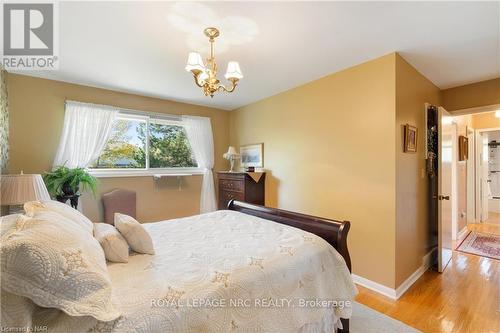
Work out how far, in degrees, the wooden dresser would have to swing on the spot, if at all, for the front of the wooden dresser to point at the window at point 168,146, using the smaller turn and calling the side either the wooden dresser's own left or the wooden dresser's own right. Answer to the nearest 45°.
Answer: approximately 45° to the wooden dresser's own right

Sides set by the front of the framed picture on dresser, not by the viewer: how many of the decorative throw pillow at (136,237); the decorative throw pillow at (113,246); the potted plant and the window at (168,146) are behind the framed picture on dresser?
0

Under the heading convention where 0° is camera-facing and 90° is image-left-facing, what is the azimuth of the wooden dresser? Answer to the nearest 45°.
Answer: approximately 45°

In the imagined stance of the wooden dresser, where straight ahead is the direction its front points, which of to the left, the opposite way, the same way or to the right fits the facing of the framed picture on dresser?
the same way

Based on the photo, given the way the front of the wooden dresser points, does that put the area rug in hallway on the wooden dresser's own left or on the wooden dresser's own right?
on the wooden dresser's own left

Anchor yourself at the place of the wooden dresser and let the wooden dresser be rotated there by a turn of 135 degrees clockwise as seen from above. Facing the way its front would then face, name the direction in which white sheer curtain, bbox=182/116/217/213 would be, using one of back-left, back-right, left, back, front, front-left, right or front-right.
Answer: front-left

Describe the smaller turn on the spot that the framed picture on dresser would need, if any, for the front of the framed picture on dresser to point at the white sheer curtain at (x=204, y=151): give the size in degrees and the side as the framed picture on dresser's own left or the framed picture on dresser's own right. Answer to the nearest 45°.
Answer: approximately 45° to the framed picture on dresser's own right

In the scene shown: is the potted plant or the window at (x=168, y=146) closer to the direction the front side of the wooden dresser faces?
the potted plant

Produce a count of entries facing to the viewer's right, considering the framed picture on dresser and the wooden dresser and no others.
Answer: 0

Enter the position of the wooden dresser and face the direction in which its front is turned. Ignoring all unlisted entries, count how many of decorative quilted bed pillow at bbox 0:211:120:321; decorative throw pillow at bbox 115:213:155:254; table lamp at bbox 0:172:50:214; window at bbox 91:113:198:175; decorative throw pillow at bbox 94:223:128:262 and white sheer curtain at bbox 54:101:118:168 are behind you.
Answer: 0

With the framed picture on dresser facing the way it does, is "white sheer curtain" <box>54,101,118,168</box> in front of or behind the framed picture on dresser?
in front

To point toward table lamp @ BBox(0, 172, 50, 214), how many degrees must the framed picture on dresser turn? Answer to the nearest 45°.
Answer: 0° — it already faces it
